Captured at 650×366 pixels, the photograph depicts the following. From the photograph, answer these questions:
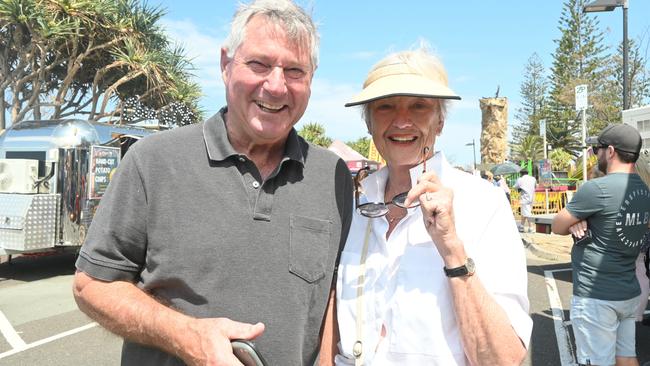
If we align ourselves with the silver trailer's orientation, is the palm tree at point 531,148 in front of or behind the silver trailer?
behind

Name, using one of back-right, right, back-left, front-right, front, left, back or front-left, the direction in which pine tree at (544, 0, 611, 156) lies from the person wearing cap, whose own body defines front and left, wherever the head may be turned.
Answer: front-right

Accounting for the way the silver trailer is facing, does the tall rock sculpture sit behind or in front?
behind

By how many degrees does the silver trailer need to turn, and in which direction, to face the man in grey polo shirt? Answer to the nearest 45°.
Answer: approximately 45° to its left

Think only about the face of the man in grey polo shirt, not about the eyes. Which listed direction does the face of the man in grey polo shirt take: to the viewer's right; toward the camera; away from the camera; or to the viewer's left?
toward the camera

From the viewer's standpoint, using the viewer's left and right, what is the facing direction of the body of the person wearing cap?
facing away from the viewer and to the left of the viewer

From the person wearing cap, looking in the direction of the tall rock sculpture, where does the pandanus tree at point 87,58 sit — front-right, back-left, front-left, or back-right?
front-left

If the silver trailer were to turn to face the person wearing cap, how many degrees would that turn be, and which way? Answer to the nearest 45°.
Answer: approximately 90° to its left

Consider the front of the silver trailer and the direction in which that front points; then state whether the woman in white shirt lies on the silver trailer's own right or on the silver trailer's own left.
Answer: on the silver trailer's own left

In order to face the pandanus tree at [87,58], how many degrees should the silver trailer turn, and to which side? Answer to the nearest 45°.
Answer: approximately 135° to its right

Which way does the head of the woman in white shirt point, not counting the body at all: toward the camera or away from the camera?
toward the camera

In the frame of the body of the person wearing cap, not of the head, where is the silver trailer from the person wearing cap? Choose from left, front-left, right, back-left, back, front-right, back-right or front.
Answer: front-left

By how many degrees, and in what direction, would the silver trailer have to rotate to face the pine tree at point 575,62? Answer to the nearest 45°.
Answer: approximately 180°

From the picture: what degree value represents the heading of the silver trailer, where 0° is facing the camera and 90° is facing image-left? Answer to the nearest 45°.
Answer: approximately 45°

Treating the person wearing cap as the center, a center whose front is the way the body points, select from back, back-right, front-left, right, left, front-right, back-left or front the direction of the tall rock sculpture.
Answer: front-right

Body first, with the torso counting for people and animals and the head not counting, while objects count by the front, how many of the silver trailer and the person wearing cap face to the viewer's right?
0
